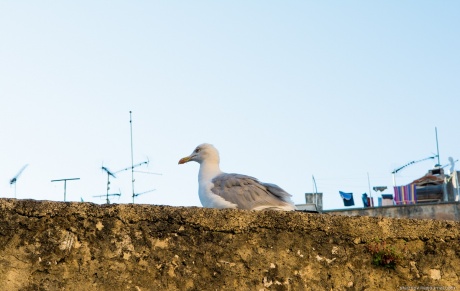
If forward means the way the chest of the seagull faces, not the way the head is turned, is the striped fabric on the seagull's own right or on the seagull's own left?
on the seagull's own right

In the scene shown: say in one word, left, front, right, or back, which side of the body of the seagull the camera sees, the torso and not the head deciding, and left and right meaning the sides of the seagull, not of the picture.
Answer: left
